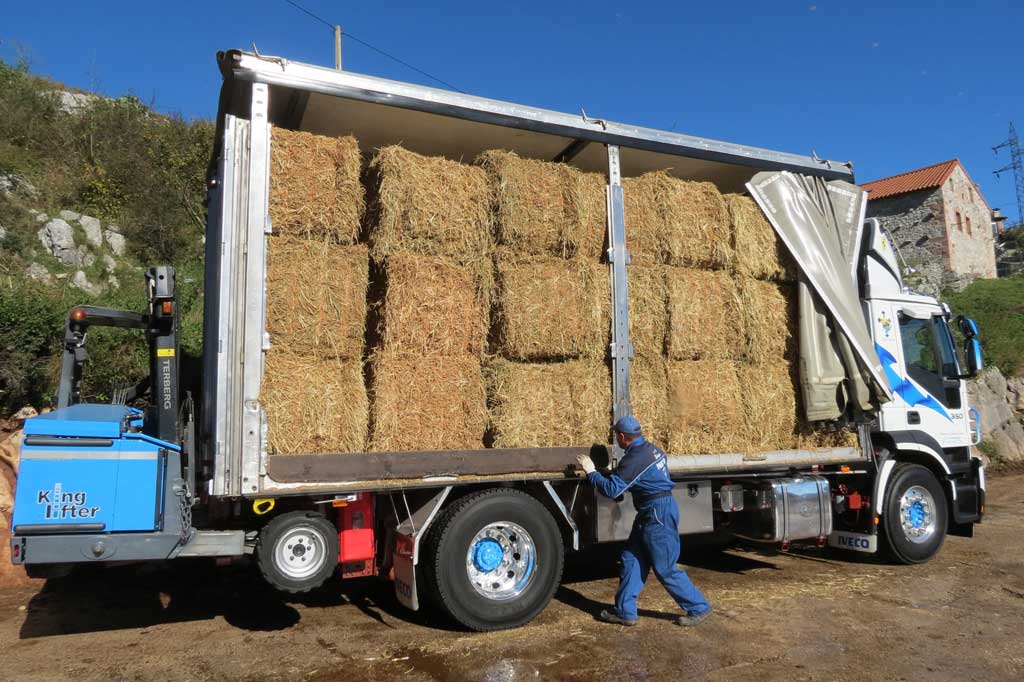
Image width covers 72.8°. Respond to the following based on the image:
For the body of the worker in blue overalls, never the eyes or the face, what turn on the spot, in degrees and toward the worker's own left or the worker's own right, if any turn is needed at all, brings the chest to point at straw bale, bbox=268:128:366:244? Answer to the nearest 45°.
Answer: approximately 45° to the worker's own left

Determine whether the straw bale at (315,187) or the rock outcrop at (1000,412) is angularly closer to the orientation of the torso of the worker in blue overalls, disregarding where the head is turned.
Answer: the straw bale

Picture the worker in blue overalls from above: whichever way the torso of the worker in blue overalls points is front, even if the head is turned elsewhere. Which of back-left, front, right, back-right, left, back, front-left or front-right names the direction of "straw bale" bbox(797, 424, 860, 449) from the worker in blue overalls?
back-right

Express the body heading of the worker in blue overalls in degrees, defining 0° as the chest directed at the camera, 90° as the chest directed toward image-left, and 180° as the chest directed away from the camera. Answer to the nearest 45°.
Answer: approximately 90°

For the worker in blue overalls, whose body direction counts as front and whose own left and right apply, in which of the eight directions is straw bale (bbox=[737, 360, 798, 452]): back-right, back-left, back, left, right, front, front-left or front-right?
back-right

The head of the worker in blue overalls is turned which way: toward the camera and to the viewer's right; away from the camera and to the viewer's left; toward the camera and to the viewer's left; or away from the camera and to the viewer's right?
away from the camera and to the viewer's left
